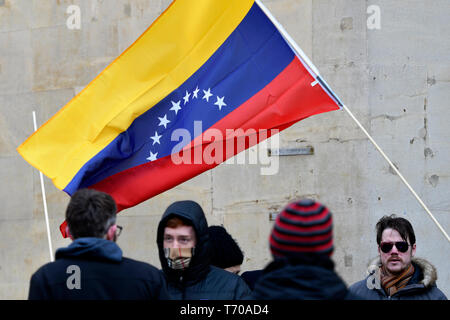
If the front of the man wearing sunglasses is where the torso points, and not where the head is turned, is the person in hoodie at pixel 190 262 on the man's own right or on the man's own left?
on the man's own right

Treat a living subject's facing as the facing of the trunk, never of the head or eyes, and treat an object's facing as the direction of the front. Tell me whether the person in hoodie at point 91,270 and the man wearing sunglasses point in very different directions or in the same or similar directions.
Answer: very different directions

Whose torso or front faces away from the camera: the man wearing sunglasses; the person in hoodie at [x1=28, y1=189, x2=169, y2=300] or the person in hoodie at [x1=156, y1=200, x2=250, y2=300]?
the person in hoodie at [x1=28, y1=189, x2=169, y2=300]

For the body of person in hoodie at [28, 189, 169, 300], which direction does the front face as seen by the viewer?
away from the camera

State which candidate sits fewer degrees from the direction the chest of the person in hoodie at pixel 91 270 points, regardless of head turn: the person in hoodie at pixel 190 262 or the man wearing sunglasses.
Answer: the person in hoodie

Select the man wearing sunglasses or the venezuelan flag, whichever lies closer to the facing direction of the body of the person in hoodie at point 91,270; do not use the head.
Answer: the venezuelan flag

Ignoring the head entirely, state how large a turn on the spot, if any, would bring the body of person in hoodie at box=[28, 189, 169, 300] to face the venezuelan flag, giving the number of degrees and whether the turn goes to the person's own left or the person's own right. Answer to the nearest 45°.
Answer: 0° — they already face it

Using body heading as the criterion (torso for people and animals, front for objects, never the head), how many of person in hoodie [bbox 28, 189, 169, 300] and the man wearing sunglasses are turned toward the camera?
1

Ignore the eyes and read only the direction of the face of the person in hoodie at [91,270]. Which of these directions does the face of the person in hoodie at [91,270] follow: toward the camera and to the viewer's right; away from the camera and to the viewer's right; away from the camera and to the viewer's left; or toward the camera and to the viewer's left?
away from the camera and to the viewer's right
